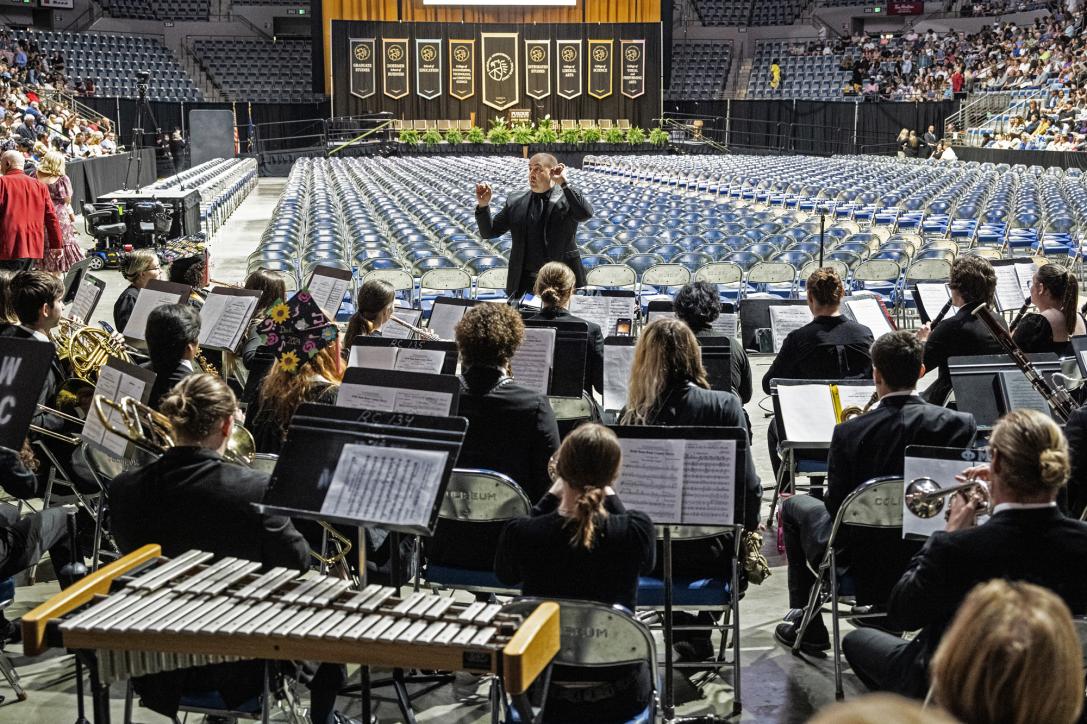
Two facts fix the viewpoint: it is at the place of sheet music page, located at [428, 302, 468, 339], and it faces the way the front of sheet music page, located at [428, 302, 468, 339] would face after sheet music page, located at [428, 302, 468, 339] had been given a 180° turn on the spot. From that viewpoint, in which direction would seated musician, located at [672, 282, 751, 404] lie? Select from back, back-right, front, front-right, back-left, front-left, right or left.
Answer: back-right

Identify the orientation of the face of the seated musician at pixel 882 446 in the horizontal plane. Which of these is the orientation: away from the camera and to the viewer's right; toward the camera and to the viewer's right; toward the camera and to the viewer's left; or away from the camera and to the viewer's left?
away from the camera and to the viewer's left

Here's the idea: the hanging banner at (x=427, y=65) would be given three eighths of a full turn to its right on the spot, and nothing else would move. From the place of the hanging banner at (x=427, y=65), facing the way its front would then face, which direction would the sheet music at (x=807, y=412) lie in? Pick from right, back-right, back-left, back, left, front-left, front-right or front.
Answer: back-left

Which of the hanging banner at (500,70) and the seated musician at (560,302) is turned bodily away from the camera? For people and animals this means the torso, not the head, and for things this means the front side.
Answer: the seated musician

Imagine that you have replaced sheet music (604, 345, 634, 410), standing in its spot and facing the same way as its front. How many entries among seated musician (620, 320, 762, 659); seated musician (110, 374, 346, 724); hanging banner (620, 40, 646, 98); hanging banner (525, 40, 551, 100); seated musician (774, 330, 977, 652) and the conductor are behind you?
3

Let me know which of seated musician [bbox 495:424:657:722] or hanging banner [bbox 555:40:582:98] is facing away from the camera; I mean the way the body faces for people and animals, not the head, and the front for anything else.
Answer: the seated musician

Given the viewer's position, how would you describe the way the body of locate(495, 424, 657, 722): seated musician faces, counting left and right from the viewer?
facing away from the viewer

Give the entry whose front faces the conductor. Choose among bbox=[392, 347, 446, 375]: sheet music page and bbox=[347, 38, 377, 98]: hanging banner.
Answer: the hanging banner

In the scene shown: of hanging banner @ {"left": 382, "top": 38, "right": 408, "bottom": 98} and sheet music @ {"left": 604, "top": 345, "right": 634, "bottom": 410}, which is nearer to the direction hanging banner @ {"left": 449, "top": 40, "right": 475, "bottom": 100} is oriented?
the sheet music

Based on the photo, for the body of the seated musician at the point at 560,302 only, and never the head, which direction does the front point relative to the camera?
away from the camera

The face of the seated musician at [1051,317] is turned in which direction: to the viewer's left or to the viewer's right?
to the viewer's left

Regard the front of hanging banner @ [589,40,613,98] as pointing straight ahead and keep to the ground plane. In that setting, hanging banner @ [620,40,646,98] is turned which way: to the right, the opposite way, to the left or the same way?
the same way

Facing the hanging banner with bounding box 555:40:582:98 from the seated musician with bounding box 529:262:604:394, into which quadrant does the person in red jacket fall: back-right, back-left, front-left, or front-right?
front-left

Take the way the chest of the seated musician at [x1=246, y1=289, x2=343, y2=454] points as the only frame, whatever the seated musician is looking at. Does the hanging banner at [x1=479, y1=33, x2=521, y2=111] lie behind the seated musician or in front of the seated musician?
in front

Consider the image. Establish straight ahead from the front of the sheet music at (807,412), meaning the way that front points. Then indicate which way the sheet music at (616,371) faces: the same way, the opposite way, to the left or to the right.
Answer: the same way

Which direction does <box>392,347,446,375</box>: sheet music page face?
toward the camera

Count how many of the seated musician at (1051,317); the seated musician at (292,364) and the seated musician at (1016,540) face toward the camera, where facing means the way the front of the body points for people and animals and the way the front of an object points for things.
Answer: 0

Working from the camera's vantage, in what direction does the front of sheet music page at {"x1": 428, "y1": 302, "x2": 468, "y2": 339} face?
facing the viewer

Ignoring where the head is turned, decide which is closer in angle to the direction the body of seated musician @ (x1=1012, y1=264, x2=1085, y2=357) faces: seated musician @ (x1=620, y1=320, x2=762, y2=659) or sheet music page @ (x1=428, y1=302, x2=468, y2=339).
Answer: the sheet music page

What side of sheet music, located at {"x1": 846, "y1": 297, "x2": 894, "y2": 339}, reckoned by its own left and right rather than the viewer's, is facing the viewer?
front

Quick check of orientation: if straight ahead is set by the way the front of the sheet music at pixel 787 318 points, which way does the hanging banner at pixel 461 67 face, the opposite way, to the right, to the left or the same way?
the same way

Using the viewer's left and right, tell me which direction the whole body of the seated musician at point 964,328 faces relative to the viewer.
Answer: facing away from the viewer and to the left of the viewer

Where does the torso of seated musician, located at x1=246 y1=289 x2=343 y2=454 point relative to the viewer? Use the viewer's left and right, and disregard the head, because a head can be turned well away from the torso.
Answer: facing away from the viewer and to the right of the viewer
